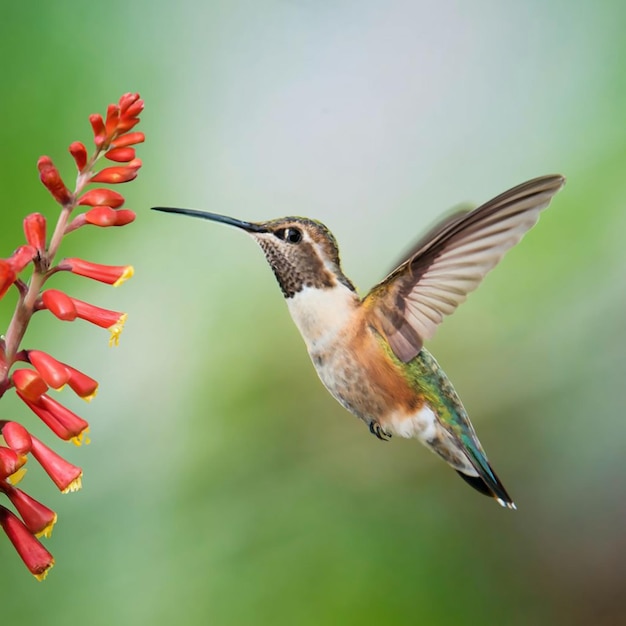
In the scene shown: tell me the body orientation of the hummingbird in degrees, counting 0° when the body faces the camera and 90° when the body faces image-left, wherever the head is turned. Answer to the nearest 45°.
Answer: approximately 90°
